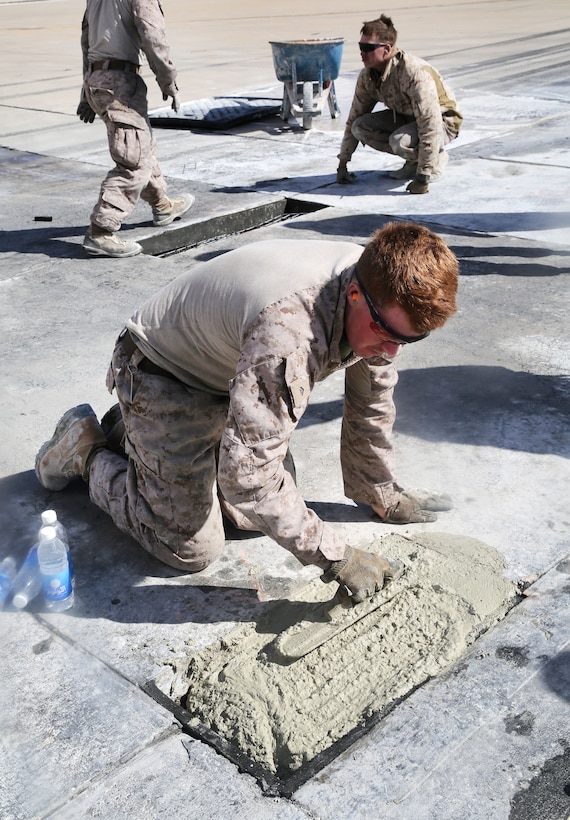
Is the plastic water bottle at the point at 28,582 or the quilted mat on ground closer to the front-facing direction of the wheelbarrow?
the plastic water bottle

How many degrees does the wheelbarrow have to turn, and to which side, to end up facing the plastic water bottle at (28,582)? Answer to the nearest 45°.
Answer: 0° — it already faces it

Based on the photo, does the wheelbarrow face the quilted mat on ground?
no

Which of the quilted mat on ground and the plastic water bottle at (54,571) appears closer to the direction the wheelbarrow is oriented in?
the plastic water bottle

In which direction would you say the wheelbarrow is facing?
toward the camera

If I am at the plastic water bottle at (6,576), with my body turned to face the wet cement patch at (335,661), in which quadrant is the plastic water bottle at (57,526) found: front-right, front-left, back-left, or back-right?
front-left

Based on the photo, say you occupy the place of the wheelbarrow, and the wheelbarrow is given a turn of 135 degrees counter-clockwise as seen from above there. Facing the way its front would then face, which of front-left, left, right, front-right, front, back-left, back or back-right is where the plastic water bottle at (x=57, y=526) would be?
back-right

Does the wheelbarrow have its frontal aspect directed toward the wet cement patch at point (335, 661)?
yes

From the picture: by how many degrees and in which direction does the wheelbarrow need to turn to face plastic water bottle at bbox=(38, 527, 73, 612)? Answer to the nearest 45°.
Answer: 0° — it already faces it

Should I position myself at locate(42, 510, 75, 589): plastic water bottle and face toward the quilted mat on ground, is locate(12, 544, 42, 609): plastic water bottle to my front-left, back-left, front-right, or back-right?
back-left

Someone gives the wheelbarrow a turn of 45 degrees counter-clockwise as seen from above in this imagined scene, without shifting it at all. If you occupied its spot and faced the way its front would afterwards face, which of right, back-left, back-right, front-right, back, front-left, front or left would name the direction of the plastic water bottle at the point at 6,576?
front-right
